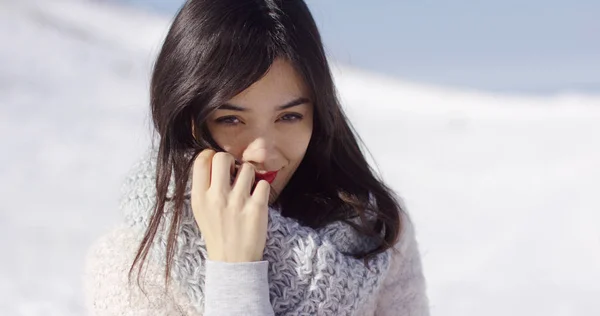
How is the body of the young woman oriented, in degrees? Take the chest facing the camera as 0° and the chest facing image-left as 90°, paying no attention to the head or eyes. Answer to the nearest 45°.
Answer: approximately 0°
